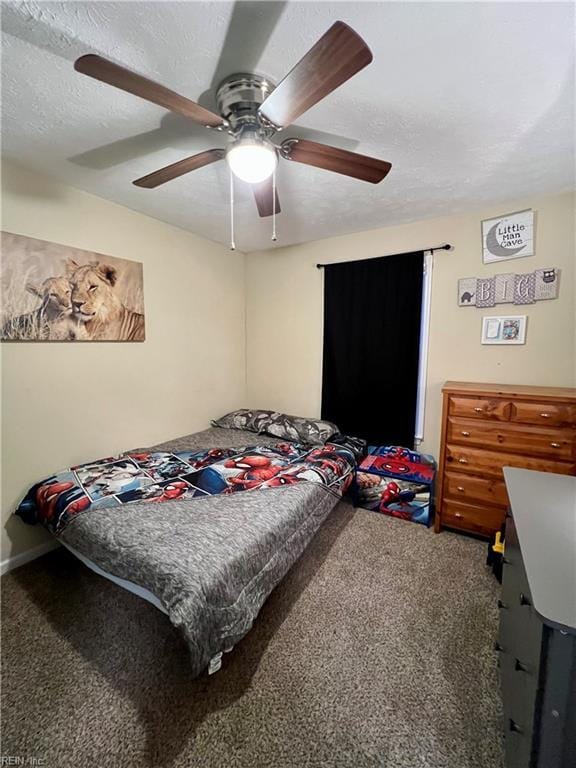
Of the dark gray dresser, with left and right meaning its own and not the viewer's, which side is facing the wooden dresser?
right

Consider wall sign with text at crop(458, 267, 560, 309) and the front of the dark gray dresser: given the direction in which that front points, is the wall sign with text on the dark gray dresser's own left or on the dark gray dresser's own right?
on the dark gray dresser's own right

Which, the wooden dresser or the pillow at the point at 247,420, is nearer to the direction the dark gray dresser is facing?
the pillow

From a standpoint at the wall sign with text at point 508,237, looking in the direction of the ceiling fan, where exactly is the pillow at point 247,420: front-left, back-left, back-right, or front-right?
front-right

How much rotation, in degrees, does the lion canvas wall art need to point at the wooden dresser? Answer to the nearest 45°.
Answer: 0° — it already faces it

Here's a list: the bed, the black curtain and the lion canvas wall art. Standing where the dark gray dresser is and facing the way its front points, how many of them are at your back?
0

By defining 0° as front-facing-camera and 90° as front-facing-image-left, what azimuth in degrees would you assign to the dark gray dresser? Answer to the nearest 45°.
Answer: approximately 90°

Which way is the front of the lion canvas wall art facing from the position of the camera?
facing the viewer and to the right of the viewer

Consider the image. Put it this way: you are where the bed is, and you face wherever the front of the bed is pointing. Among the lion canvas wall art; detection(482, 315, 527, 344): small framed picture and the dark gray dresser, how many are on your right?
1

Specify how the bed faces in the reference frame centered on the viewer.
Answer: facing the viewer and to the left of the viewer

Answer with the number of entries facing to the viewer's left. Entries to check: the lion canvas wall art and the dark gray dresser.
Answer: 1

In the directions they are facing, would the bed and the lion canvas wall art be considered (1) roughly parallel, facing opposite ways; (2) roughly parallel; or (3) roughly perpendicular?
roughly perpendicular

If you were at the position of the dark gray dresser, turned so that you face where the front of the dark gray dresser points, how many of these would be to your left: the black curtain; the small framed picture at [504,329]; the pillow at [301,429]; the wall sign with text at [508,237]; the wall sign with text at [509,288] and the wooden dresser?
0

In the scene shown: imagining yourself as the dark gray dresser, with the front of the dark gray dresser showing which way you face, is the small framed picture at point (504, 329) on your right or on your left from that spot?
on your right

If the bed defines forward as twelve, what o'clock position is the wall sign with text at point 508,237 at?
The wall sign with text is roughly at 7 o'clock from the bed.

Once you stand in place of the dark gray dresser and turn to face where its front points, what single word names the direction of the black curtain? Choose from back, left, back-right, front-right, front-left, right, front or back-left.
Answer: front-right

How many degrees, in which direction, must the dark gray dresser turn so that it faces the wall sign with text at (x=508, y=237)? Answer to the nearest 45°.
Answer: approximately 90° to its right

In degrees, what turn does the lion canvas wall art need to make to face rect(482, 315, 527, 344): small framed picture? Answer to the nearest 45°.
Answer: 0° — it already faces it

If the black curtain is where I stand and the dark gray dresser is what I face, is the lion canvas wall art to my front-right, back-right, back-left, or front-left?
front-right

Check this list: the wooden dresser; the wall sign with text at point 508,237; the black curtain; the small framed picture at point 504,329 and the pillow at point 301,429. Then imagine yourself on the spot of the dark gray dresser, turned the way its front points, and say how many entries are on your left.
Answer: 0

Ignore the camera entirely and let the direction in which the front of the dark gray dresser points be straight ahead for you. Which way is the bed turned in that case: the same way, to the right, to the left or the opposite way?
to the left
